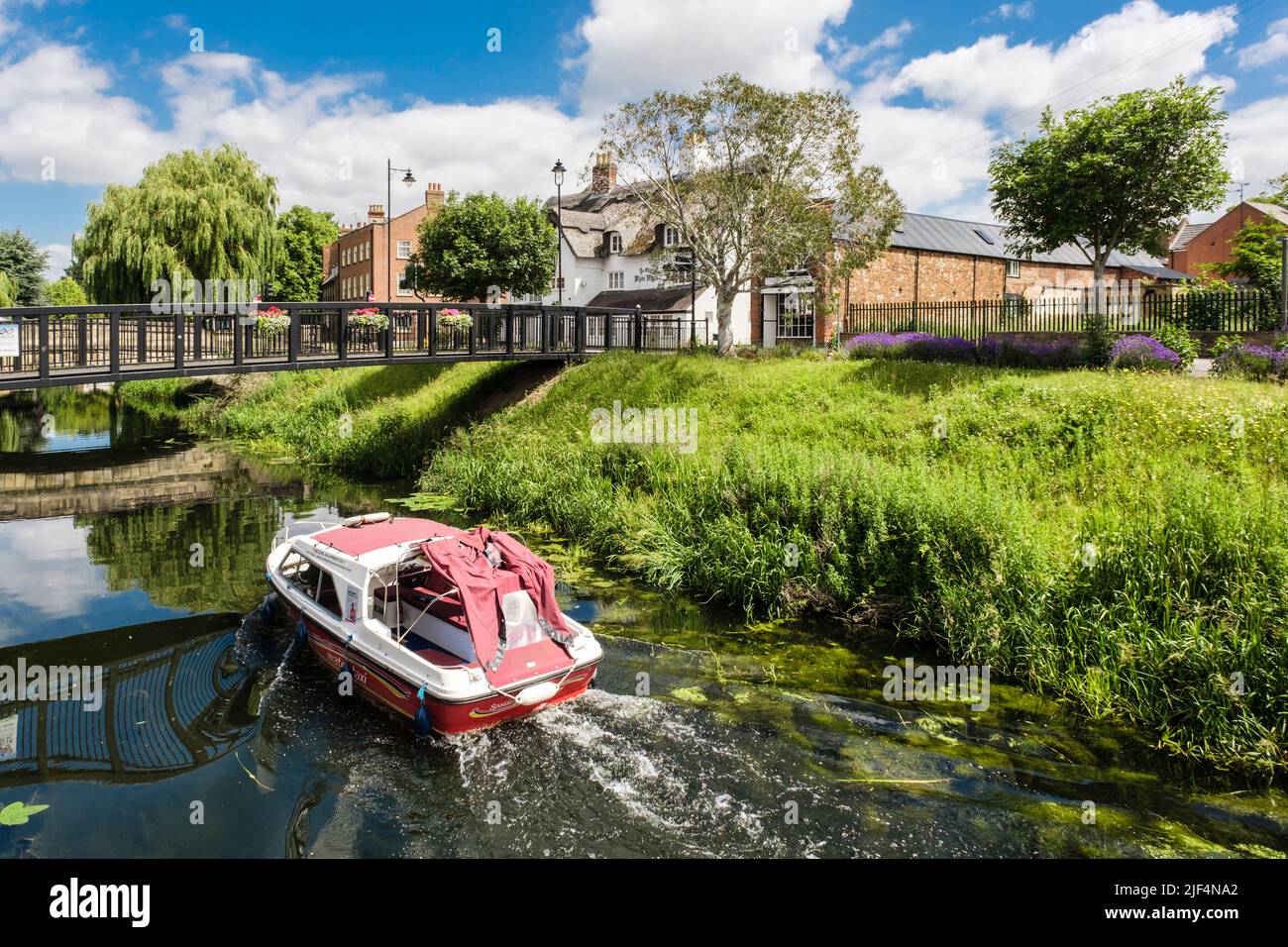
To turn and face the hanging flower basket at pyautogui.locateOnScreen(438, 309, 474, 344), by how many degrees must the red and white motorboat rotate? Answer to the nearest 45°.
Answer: approximately 45° to its right

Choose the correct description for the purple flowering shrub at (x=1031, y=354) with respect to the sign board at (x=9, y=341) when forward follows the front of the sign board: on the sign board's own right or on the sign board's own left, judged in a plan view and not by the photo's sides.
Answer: on the sign board's own left

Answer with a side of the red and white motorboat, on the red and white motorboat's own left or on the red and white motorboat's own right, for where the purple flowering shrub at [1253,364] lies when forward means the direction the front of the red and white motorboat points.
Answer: on the red and white motorboat's own right

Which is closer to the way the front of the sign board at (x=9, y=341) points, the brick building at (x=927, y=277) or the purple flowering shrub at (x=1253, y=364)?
the purple flowering shrub

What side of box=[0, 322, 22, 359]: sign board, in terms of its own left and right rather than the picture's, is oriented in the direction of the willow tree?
back

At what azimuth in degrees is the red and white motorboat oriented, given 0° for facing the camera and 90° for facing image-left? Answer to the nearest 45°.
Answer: approximately 135°

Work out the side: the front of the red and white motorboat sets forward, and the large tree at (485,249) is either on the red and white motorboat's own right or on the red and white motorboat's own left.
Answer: on the red and white motorboat's own right

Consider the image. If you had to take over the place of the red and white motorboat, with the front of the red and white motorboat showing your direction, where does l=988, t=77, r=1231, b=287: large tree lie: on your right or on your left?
on your right

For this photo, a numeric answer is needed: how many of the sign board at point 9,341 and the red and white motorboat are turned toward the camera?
1

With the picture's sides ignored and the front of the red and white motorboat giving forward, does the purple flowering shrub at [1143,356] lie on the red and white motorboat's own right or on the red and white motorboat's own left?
on the red and white motorboat's own right

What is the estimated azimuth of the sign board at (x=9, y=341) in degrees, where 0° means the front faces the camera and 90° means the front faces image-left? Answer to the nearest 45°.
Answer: approximately 0°
